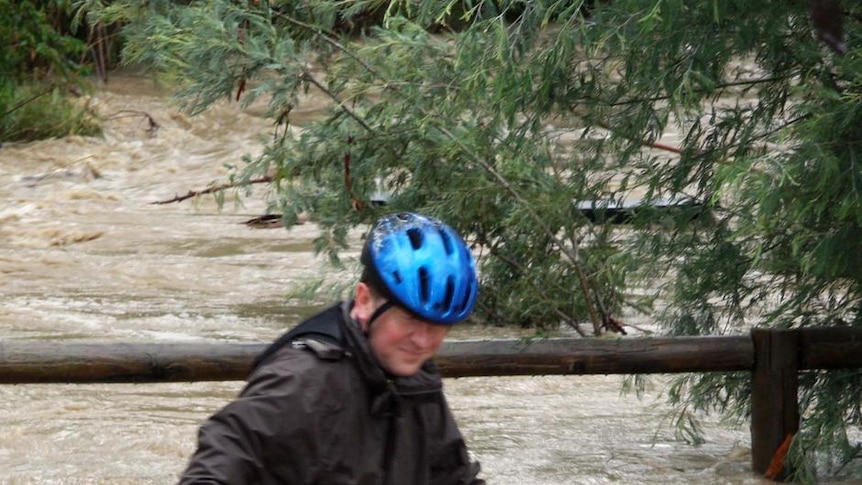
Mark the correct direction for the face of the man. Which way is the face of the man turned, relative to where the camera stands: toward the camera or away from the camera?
toward the camera

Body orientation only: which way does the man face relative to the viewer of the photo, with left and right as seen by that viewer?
facing the viewer and to the right of the viewer
